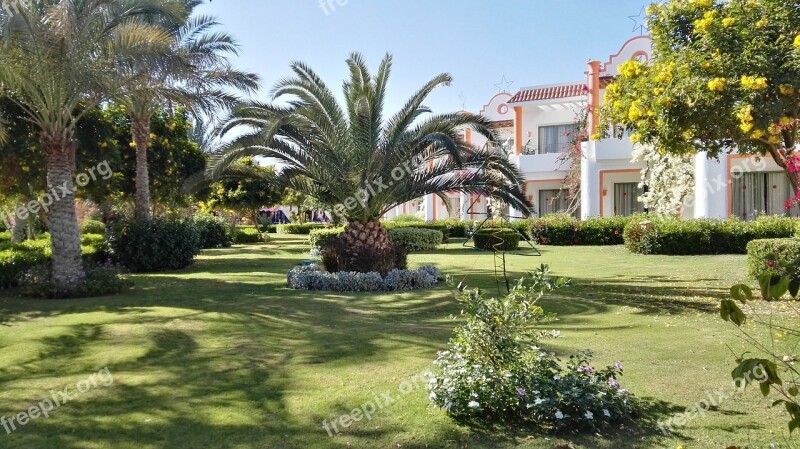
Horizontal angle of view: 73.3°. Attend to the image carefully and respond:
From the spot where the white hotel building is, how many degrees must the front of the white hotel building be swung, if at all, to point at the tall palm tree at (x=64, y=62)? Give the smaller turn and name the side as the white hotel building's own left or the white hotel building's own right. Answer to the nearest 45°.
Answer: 0° — it already faces it

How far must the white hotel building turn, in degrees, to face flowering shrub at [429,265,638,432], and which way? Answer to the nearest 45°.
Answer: approximately 45° to its left

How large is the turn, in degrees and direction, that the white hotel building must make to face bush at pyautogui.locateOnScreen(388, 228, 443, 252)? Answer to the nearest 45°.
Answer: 0° — it already faces it

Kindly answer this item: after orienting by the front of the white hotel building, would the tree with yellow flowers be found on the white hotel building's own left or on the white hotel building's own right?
on the white hotel building's own left

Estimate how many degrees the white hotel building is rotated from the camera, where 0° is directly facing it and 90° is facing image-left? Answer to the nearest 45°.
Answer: approximately 45°

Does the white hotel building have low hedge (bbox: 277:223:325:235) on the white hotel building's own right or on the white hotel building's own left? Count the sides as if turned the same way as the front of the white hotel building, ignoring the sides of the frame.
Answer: on the white hotel building's own right
